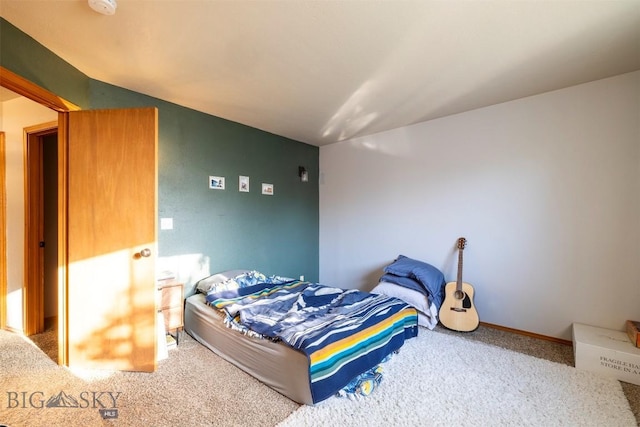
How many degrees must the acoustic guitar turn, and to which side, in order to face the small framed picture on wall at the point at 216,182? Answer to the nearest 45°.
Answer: approximately 90° to its right

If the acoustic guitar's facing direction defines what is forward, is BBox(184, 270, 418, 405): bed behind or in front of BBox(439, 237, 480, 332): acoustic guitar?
in front

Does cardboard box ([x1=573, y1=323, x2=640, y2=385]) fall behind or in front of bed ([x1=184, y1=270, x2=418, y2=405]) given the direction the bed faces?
in front

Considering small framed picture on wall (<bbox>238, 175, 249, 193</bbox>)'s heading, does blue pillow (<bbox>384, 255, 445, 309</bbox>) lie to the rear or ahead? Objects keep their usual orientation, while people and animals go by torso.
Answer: ahead

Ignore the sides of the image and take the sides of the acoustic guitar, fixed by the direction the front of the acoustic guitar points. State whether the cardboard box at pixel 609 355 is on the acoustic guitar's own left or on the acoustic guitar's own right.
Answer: on the acoustic guitar's own left

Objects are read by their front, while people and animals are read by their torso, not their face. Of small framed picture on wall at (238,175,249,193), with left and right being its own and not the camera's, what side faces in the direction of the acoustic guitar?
front

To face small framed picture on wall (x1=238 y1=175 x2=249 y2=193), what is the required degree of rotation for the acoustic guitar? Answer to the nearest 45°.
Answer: approximately 90° to its right

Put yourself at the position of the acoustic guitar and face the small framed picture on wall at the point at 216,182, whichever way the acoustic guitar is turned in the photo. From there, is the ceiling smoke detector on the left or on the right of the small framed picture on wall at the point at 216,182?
left

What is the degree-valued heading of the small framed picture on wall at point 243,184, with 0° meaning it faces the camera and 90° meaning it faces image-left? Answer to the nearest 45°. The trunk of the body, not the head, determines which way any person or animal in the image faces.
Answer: approximately 315°

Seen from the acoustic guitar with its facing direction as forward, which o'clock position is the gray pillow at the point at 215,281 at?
The gray pillow is roughly at 2 o'clock from the acoustic guitar.

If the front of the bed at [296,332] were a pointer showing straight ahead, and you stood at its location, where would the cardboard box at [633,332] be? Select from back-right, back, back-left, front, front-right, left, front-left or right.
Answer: front-left

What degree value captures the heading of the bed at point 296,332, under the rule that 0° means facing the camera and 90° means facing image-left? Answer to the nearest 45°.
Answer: approximately 315°

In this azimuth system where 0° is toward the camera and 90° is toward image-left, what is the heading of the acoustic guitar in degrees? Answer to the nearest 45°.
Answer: approximately 0°

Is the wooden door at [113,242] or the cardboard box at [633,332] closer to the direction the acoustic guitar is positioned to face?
the wooden door

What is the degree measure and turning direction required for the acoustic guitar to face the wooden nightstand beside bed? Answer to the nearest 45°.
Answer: approximately 45° to its right
